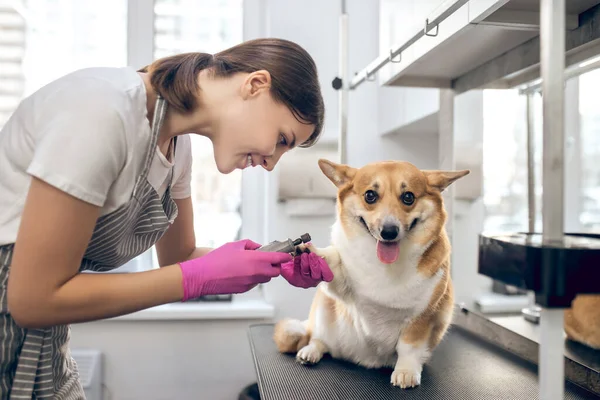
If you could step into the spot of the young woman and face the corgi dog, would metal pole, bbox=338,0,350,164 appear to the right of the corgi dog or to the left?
left

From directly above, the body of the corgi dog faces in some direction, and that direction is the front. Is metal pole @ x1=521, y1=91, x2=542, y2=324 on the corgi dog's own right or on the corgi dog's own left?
on the corgi dog's own left

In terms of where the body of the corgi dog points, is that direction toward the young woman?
no

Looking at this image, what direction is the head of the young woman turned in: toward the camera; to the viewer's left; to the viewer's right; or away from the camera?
to the viewer's right

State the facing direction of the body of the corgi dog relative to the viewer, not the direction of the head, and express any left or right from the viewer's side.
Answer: facing the viewer
